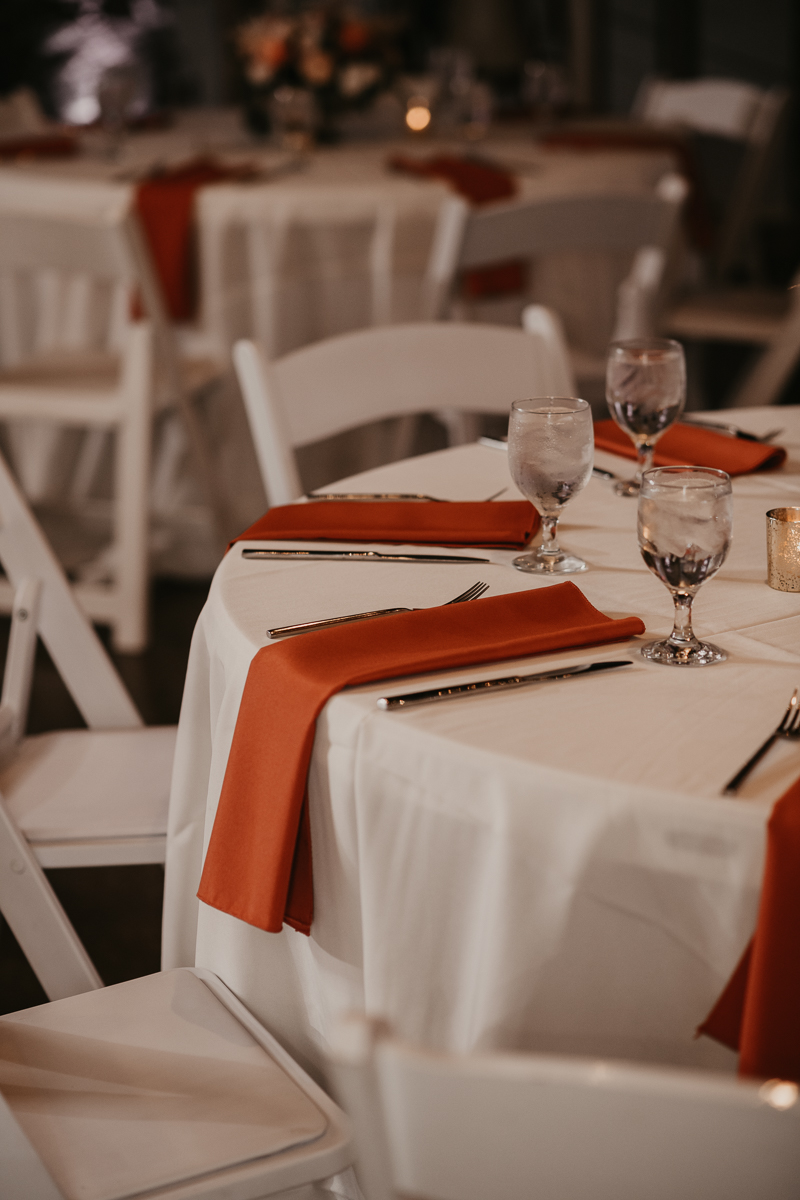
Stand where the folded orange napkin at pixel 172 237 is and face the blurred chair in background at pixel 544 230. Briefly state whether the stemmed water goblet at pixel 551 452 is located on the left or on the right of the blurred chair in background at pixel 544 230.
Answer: right

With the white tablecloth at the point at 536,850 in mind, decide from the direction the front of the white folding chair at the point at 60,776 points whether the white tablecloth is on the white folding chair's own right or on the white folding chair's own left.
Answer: on the white folding chair's own right

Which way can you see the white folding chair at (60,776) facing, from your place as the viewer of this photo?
facing to the right of the viewer

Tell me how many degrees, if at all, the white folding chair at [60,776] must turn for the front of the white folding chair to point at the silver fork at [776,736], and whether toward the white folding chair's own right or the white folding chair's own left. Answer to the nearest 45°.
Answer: approximately 45° to the white folding chair's own right

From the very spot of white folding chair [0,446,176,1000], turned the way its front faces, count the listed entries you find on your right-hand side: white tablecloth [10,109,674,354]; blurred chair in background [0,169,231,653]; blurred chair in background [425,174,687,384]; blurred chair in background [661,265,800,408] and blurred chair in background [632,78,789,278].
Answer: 0

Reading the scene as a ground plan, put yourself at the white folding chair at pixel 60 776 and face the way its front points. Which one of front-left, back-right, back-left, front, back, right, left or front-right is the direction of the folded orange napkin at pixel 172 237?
left

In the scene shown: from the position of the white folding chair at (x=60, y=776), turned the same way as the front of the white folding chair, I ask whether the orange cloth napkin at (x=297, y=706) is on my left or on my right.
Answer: on my right

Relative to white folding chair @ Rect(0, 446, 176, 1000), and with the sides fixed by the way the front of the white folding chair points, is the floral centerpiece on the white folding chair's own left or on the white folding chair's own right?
on the white folding chair's own left

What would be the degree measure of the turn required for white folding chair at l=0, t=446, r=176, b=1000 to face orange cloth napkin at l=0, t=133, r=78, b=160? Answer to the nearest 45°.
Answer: approximately 90° to its left

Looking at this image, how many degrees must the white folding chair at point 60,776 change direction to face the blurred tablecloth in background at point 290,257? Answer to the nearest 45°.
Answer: approximately 90° to its left
